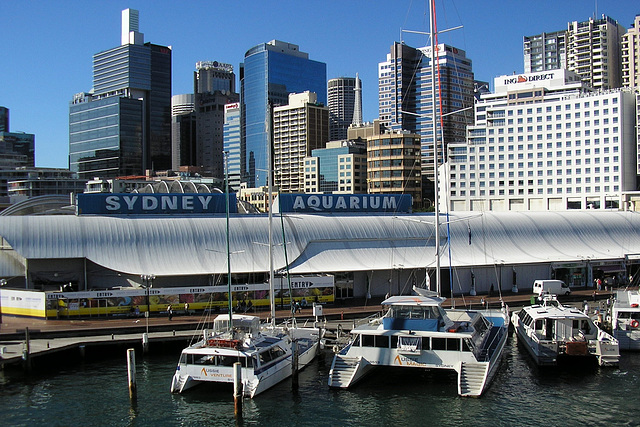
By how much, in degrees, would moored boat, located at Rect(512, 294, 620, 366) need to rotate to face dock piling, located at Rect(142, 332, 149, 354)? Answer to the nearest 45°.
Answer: approximately 45° to its left

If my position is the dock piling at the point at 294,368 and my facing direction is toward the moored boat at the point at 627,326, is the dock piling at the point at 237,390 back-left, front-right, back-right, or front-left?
back-right

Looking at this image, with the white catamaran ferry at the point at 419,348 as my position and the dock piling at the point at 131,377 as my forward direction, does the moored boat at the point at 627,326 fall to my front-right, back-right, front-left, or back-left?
back-right

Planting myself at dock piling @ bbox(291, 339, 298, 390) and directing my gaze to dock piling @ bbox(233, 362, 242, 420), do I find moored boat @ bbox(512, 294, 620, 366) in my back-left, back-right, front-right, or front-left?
back-left
